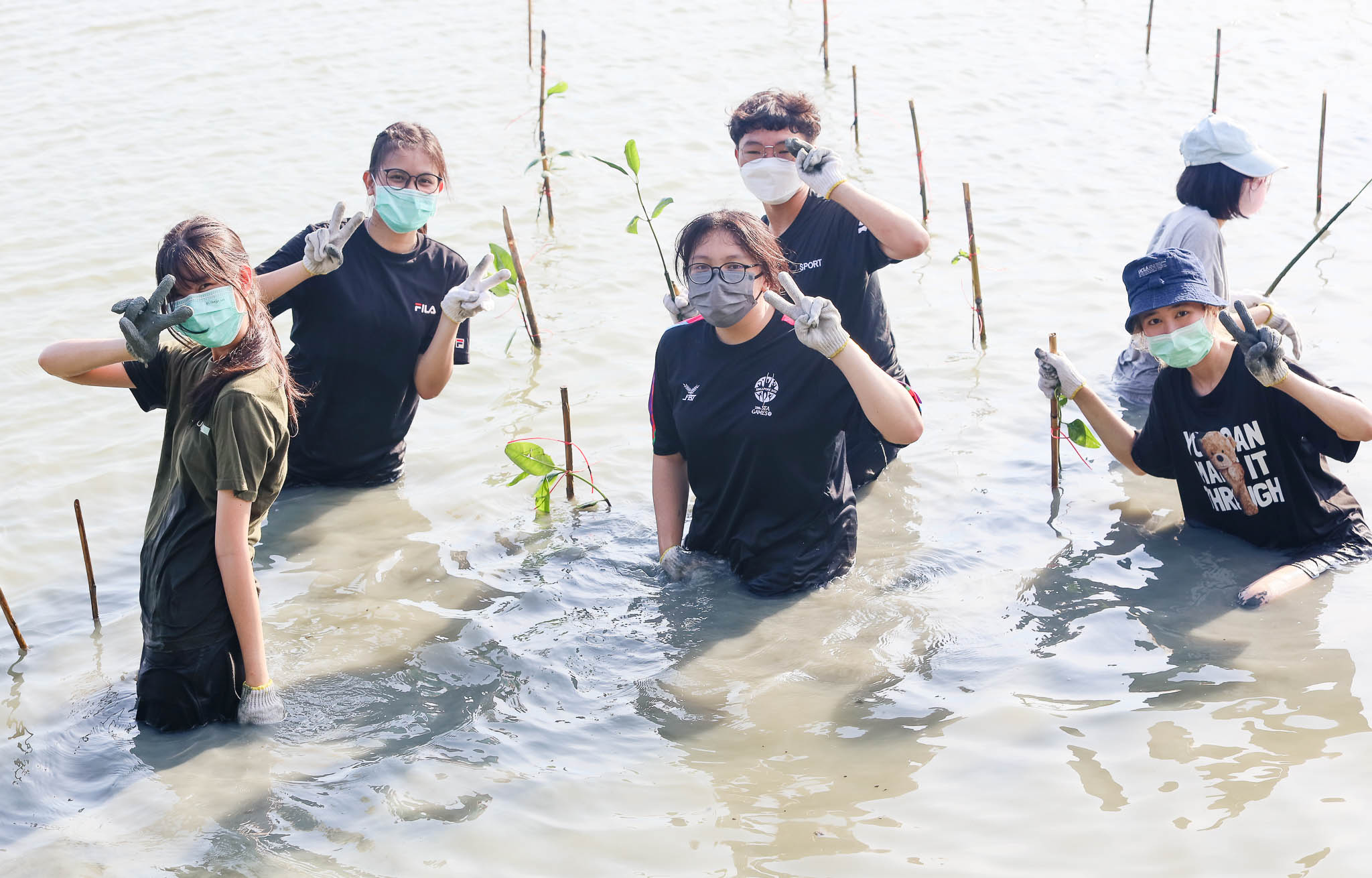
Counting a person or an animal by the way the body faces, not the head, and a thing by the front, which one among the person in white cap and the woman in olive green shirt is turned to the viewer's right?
the person in white cap

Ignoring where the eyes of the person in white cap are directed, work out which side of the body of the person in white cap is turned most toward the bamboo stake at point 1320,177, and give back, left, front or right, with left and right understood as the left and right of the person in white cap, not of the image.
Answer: left

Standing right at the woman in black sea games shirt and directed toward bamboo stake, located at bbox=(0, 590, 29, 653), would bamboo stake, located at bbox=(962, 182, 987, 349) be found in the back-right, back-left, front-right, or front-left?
back-right

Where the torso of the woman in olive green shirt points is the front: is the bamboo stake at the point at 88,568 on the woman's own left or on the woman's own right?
on the woman's own right

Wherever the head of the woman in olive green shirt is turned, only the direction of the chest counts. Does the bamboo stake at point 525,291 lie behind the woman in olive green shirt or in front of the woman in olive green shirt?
behind

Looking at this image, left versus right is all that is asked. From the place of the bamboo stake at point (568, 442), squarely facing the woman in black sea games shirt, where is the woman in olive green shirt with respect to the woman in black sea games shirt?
right

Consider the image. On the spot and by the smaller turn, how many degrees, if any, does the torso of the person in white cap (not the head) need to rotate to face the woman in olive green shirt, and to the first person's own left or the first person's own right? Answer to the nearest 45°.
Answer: approximately 135° to the first person's own right

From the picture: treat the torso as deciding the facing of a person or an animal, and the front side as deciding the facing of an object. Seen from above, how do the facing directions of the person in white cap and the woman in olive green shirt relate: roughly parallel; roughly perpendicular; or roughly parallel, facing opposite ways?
roughly perpendicular

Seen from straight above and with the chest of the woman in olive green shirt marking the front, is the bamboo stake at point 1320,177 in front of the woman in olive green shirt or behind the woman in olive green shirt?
behind

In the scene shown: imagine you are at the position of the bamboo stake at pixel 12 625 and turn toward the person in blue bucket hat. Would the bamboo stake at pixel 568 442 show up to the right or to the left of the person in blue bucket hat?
left

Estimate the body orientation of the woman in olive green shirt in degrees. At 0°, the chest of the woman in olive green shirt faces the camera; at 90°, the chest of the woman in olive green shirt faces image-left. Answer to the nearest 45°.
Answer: approximately 45°

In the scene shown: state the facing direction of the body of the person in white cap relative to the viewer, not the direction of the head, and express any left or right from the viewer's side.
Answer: facing to the right of the viewer
